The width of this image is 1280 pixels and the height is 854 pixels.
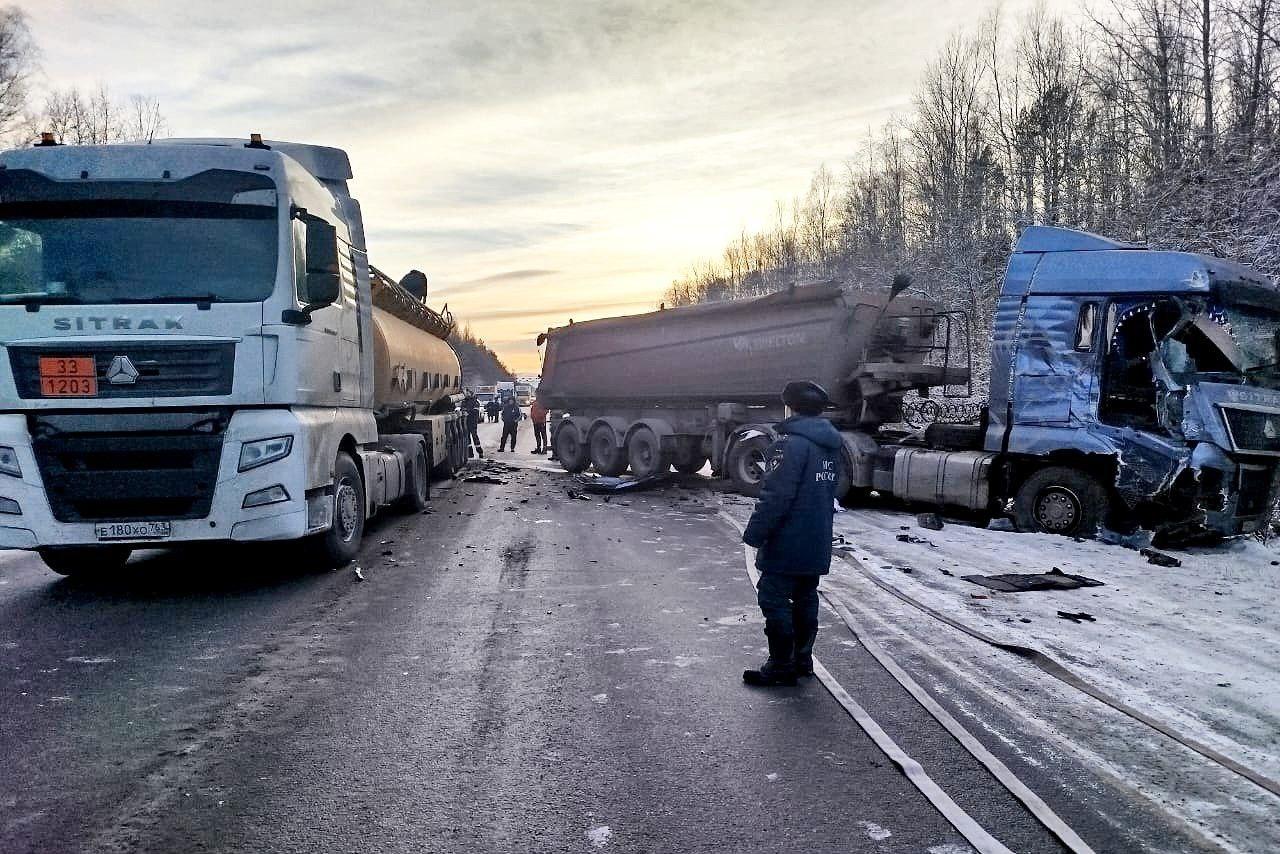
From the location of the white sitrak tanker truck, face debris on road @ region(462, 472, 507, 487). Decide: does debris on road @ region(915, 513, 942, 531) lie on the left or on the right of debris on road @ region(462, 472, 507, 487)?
right

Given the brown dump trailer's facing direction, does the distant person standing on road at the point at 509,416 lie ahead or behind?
behind

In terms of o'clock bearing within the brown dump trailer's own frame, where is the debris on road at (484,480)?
The debris on road is roughly at 5 o'clock from the brown dump trailer.

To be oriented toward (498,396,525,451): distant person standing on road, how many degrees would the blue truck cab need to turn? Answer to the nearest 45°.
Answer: approximately 180°

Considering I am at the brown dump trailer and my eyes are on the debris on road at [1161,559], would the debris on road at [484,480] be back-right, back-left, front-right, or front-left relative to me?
back-right

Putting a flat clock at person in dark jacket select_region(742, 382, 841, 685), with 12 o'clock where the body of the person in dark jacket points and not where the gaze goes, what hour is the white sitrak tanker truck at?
The white sitrak tanker truck is roughly at 11 o'clock from the person in dark jacket.

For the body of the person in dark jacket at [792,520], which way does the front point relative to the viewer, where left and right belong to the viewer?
facing away from the viewer and to the left of the viewer

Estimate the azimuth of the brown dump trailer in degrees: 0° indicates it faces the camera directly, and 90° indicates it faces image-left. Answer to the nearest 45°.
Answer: approximately 315°

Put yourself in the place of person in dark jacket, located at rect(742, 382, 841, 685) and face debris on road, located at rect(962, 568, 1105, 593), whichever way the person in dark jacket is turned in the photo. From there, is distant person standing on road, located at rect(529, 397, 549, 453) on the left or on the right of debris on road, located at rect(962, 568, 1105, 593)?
left
